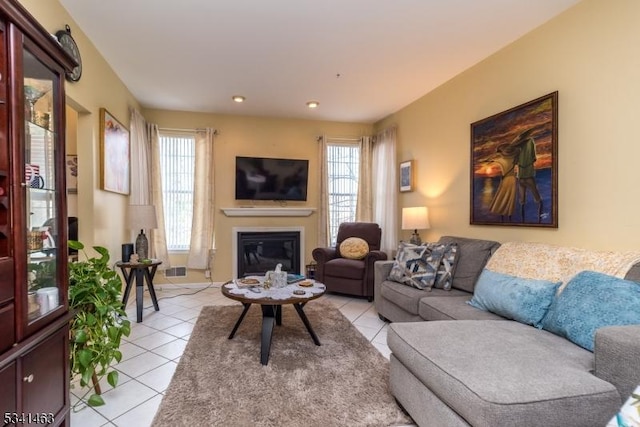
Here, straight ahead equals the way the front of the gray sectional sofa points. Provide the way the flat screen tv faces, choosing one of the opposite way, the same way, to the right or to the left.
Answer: to the left

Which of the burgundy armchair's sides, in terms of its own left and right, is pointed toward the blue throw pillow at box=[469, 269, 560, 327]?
left

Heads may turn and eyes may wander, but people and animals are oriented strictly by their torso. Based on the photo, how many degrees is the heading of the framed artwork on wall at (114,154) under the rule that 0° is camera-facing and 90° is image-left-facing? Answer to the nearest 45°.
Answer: approximately 315°

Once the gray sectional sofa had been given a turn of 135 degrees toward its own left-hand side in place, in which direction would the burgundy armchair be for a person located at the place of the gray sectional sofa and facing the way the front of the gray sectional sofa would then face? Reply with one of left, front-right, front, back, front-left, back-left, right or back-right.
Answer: back-left

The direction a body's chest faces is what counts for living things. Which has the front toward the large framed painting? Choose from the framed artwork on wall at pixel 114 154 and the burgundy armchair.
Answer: the framed artwork on wall

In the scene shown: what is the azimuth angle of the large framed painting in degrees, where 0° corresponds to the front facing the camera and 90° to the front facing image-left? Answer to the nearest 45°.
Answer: approximately 45°

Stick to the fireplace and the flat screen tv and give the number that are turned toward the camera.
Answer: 2

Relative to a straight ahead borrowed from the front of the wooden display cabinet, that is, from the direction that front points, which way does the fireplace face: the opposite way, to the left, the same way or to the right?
to the right

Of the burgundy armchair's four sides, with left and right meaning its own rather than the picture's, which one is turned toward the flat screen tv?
right

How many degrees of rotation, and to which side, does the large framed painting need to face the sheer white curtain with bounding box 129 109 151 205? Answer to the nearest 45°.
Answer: approximately 45° to its right
